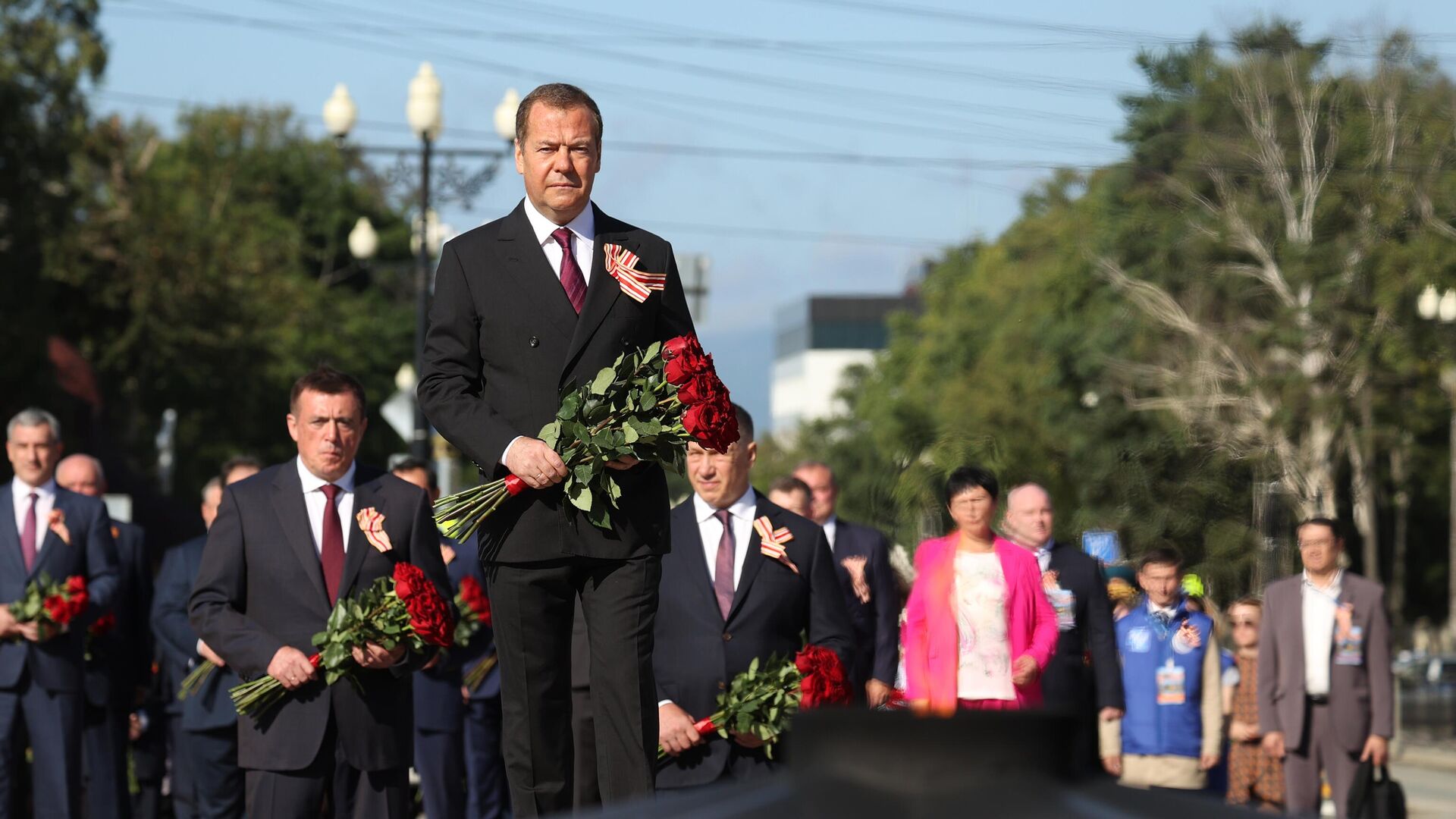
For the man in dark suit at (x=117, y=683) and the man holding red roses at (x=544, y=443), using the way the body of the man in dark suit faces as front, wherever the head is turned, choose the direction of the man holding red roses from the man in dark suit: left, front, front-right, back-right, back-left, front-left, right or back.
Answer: front-left

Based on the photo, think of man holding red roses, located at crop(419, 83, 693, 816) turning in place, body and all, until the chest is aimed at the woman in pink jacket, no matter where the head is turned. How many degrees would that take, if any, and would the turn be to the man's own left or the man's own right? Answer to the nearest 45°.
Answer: approximately 135° to the man's own left

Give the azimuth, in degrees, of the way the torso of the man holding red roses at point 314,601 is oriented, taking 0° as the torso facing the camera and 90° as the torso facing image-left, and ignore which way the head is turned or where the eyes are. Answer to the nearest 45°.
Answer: approximately 0°

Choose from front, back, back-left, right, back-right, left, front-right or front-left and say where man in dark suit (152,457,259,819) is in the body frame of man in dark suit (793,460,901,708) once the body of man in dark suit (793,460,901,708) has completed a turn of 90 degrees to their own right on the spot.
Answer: front-left

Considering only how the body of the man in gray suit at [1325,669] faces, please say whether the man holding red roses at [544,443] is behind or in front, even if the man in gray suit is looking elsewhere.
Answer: in front

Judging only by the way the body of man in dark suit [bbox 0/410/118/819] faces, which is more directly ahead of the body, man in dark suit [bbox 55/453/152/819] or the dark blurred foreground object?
the dark blurred foreground object

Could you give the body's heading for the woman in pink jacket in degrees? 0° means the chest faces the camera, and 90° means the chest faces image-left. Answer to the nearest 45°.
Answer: approximately 0°

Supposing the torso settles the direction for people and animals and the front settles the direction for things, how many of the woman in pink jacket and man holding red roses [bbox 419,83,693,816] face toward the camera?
2

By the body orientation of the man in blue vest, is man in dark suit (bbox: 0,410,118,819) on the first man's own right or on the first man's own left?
on the first man's own right
